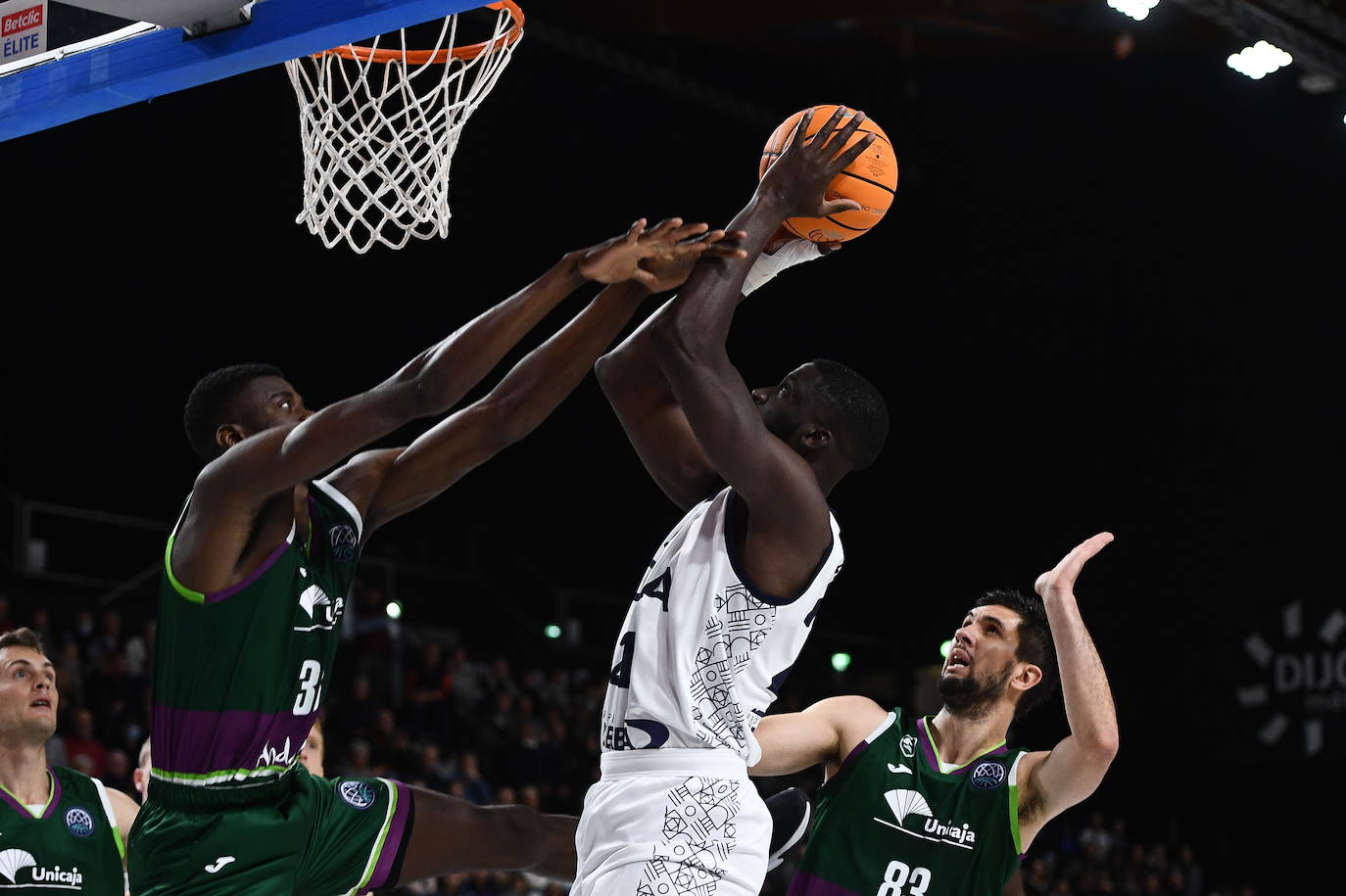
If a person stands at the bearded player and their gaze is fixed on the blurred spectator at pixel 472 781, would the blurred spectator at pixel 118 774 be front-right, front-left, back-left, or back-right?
front-left

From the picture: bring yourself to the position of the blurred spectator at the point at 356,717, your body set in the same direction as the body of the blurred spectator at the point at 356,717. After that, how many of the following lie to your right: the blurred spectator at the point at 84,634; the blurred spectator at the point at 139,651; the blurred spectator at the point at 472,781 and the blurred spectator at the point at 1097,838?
2

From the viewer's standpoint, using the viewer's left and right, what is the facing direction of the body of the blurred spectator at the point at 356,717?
facing the viewer

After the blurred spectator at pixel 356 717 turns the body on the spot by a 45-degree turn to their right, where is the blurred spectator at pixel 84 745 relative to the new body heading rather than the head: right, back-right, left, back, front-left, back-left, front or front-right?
front

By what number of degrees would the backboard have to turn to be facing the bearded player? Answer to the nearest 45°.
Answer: approximately 45° to its right

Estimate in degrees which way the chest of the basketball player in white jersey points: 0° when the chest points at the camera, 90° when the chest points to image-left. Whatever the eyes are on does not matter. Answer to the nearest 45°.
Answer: approximately 90°

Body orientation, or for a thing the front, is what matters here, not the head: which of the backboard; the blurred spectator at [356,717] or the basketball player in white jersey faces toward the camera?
the blurred spectator

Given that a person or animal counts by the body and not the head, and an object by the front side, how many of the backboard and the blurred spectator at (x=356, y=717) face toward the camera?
1

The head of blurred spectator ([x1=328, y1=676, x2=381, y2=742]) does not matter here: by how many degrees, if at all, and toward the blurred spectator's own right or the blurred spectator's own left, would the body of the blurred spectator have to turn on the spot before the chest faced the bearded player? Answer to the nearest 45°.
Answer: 0° — they already face them

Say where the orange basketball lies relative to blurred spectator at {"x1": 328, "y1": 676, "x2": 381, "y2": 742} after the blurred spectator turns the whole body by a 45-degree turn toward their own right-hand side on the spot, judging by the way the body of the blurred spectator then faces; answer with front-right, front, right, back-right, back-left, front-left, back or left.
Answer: front-left

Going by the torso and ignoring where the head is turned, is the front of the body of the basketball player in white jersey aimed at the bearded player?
no

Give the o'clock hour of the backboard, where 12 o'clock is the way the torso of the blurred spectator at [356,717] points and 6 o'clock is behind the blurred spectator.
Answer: The backboard is roughly at 12 o'clock from the blurred spectator.

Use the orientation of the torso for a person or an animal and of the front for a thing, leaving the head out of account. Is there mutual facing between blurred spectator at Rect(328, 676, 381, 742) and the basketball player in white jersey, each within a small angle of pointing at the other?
no

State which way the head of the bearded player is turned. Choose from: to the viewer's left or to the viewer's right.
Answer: to the viewer's left
